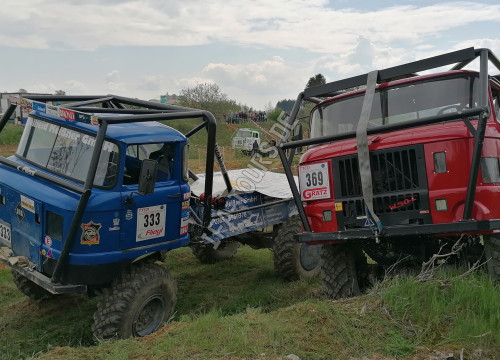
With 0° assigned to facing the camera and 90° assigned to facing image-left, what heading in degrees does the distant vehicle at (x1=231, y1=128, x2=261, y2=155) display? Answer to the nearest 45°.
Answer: approximately 45°

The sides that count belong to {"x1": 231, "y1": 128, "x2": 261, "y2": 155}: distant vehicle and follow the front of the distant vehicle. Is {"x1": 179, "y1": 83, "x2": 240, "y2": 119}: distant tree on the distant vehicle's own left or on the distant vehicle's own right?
on the distant vehicle's own right

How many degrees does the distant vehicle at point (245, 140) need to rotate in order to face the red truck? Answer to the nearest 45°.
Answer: approximately 45° to its left

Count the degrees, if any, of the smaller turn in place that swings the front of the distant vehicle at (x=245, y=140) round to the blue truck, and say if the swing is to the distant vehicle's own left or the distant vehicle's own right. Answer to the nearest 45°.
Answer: approximately 45° to the distant vehicle's own left

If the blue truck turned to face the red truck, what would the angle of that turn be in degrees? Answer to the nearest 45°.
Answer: approximately 135° to its left

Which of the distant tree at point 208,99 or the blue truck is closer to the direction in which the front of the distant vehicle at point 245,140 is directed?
the blue truck

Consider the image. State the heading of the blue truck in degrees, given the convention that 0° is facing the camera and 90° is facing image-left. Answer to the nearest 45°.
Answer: approximately 45°

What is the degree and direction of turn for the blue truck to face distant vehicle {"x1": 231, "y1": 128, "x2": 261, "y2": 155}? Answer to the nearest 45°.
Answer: approximately 135° to its right
